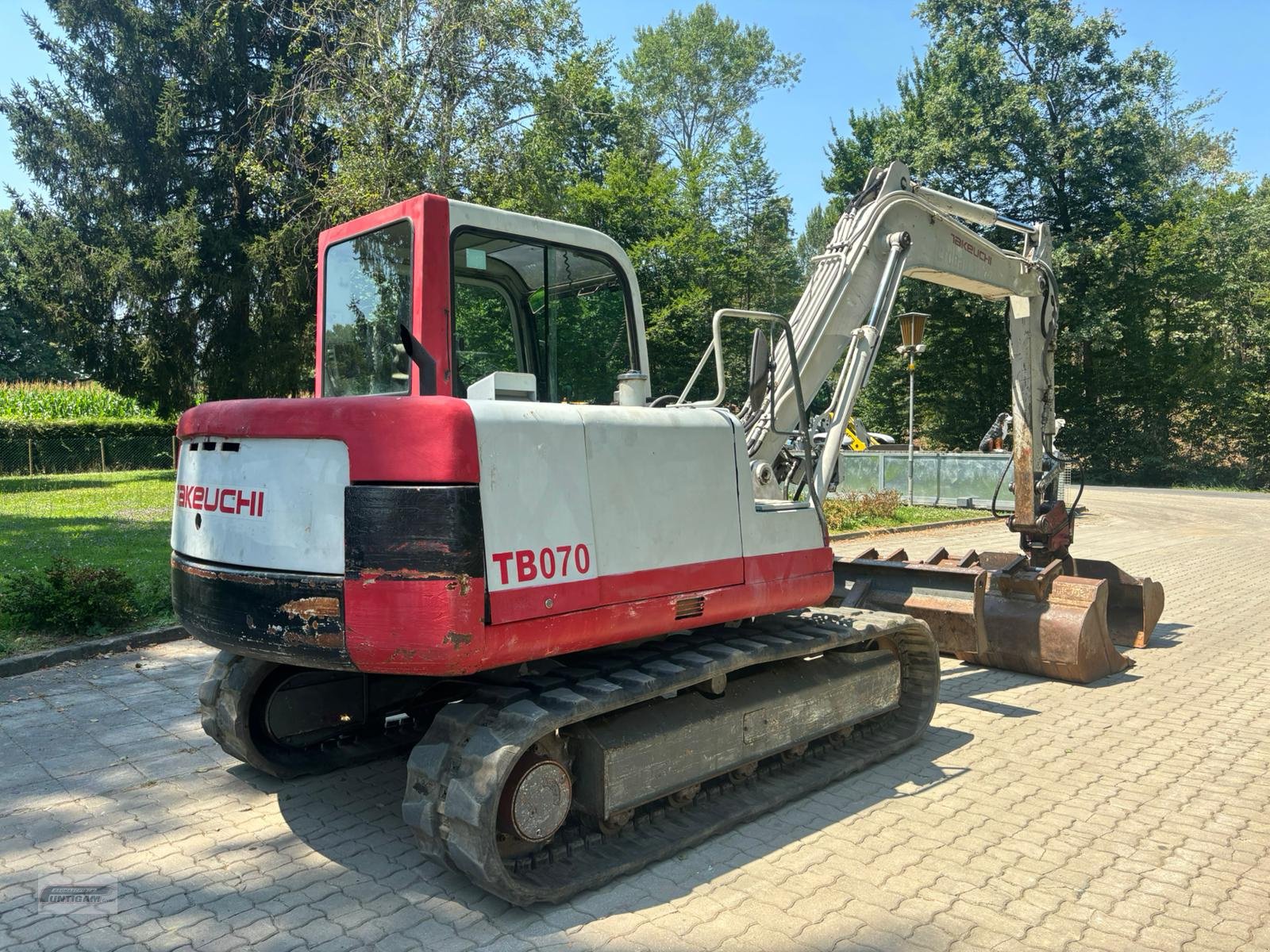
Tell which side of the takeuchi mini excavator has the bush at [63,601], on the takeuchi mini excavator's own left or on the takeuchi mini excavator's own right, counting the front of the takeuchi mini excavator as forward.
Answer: on the takeuchi mini excavator's own left

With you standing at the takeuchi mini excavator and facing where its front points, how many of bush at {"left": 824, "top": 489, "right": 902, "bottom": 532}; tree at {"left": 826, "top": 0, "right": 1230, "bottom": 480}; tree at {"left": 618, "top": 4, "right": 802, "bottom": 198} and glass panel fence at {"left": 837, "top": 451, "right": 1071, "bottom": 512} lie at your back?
0

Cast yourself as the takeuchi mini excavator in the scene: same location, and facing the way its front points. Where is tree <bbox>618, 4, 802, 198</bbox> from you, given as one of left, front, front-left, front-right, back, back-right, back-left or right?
front-left

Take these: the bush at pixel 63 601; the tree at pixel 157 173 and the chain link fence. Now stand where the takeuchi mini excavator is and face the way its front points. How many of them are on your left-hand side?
3

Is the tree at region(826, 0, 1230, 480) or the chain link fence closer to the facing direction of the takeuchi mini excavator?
the tree

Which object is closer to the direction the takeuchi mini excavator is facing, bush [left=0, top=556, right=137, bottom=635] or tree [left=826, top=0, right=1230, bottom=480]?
the tree

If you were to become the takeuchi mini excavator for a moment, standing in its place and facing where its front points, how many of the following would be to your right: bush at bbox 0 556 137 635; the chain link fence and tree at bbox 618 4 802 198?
0

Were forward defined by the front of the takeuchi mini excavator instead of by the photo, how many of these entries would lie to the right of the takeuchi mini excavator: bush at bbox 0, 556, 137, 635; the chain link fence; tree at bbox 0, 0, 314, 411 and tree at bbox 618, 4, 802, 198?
0

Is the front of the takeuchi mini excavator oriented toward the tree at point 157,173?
no

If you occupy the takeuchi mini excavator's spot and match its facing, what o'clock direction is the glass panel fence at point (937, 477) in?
The glass panel fence is roughly at 11 o'clock from the takeuchi mini excavator.

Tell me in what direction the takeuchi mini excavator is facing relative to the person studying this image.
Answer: facing away from the viewer and to the right of the viewer

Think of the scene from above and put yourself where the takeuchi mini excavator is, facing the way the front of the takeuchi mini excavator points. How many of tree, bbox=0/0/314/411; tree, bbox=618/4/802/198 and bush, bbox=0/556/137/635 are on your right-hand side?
0

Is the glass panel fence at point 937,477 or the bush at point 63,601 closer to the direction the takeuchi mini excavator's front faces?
the glass panel fence

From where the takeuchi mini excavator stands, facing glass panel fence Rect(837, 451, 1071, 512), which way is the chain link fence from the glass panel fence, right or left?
left

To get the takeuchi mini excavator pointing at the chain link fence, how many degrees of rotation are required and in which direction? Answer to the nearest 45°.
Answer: approximately 90° to its left

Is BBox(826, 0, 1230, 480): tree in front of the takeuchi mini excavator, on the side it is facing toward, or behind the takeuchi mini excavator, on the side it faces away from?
in front

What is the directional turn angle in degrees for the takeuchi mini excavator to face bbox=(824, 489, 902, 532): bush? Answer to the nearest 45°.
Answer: approximately 45° to its left
